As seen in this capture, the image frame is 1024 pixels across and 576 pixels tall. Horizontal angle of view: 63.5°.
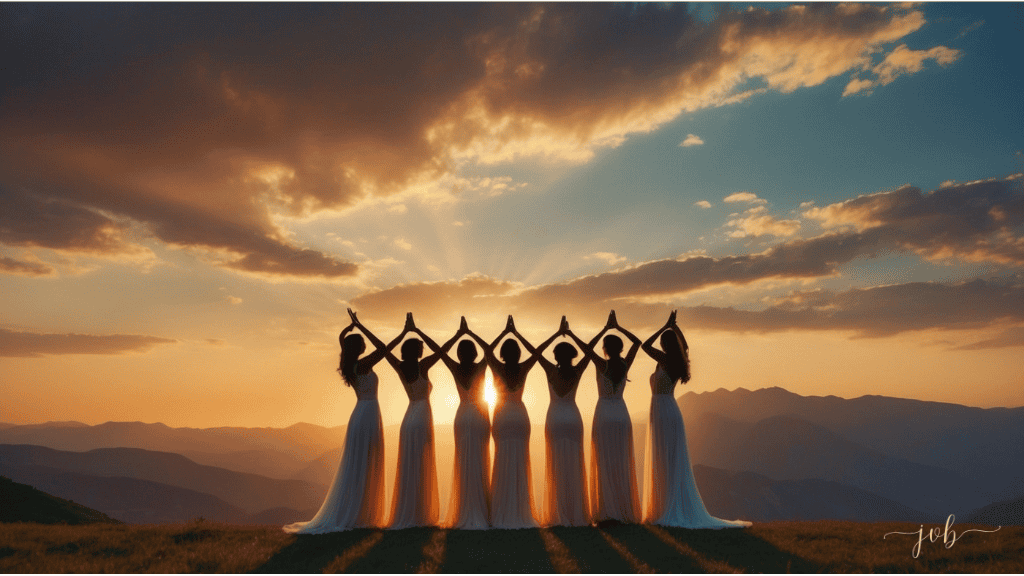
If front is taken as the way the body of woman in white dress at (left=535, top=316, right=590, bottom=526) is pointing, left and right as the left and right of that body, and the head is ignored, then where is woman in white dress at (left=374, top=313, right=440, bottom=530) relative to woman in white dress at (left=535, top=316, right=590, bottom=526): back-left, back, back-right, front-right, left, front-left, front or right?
left

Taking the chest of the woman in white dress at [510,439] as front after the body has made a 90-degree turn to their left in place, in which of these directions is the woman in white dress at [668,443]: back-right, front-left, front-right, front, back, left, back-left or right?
back

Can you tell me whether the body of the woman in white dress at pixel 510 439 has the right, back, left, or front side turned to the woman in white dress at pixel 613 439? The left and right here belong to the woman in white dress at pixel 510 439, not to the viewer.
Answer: right

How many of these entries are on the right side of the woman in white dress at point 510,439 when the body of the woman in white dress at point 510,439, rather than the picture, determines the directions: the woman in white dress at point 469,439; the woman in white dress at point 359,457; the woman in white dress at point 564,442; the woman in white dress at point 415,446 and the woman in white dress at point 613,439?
2

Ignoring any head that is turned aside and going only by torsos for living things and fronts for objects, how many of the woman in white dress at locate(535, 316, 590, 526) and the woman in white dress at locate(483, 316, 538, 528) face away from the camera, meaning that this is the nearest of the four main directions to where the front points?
2

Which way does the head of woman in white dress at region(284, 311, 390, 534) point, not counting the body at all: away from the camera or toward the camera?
away from the camera

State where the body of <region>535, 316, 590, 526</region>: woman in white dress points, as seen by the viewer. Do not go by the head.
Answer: away from the camera

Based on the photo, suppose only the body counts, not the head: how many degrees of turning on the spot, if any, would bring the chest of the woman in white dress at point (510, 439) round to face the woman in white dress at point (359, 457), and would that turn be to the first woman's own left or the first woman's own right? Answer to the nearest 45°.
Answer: approximately 90° to the first woman's own left

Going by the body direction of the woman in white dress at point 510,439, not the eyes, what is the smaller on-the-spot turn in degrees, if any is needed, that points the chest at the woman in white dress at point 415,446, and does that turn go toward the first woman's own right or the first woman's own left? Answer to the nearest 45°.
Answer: approximately 90° to the first woman's own left

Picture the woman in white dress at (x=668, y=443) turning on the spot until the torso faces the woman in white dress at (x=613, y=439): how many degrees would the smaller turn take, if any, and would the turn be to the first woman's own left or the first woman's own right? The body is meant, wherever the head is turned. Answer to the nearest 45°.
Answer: approximately 45° to the first woman's own left

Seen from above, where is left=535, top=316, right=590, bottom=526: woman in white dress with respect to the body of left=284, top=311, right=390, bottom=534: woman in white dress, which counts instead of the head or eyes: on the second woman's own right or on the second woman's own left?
on the second woman's own right

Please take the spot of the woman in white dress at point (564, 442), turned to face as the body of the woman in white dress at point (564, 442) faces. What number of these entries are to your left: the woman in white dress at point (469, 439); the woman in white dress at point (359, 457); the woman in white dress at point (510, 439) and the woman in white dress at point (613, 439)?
3

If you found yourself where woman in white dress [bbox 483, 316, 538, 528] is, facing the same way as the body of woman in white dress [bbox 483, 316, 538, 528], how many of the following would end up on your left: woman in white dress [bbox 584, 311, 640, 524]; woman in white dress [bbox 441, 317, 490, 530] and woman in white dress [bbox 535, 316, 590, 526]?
1

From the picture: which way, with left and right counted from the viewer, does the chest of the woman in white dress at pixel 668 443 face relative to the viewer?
facing away from the viewer and to the left of the viewer

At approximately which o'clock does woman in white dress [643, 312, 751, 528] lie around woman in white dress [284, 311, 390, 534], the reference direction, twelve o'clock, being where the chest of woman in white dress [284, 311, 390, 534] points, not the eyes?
woman in white dress [643, 312, 751, 528] is roughly at 2 o'clock from woman in white dress [284, 311, 390, 534].

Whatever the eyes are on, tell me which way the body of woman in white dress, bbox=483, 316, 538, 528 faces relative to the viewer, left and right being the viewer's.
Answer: facing away from the viewer

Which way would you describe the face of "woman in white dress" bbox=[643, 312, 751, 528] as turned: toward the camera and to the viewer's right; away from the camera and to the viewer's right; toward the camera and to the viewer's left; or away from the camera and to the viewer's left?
away from the camera and to the viewer's left

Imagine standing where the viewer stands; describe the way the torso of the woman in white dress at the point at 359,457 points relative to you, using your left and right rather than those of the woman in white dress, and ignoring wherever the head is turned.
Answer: facing away from the viewer and to the right of the viewer
